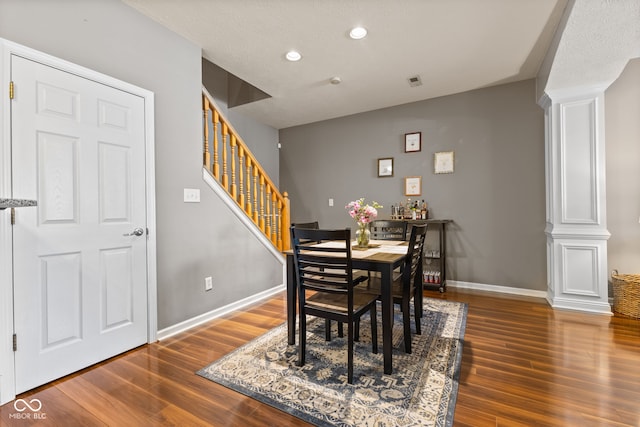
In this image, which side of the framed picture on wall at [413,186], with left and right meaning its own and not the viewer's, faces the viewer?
front

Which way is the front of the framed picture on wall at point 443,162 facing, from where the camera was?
facing the viewer

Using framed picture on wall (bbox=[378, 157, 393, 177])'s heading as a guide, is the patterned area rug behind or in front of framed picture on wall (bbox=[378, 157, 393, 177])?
in front

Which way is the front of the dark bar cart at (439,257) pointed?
toward the camera

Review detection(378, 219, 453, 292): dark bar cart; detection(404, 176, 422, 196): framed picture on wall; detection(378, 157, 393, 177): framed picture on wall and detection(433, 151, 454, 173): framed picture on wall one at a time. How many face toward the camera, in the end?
4

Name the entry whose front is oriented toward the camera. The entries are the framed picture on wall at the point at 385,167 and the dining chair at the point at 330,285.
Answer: the framed picture on wall

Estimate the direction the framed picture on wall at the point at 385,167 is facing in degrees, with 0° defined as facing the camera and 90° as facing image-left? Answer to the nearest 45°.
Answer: approximately 0°

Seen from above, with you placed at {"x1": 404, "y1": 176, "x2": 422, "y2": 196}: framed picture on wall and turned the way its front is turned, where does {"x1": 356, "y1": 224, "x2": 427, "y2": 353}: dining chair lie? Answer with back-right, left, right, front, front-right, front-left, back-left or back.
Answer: front

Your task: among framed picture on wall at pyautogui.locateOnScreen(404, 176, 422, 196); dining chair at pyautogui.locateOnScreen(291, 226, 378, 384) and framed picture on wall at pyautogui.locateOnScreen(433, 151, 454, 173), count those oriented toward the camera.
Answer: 2

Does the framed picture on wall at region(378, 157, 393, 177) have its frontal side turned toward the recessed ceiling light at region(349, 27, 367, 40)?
yes

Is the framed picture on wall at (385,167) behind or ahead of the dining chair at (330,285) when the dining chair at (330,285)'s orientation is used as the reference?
ahead

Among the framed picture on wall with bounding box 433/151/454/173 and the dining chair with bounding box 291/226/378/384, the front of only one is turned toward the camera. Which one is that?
the framed picture on wall
